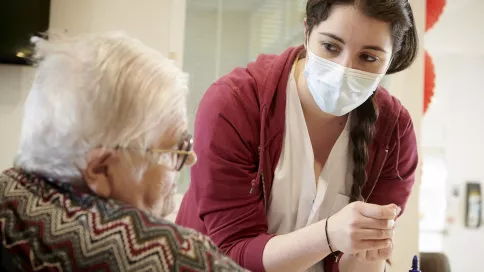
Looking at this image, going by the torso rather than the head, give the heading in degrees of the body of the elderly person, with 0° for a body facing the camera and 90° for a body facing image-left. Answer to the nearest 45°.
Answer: approximately 225°

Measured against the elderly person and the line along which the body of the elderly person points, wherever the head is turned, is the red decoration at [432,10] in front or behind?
in front

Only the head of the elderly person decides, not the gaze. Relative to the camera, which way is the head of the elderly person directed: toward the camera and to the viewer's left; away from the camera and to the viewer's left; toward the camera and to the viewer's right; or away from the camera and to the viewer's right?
away from the camera and to the viewer's right

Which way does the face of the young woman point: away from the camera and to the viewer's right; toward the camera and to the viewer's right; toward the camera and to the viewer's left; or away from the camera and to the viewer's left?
toward the camera and to the viewer's left

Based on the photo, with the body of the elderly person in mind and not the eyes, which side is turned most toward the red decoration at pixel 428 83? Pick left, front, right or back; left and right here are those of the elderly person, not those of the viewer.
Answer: front
